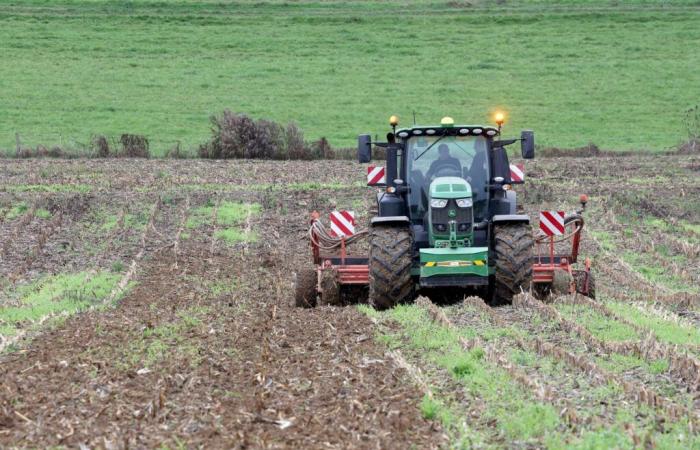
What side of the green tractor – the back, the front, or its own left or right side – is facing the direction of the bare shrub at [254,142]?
back

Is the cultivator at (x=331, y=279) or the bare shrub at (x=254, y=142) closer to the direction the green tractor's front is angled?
the cultivator

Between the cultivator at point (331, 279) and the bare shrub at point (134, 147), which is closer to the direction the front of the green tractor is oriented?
the cultivator

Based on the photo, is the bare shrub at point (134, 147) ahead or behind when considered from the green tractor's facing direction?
behind

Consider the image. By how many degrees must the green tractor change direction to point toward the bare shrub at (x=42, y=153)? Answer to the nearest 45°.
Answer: approximately 135° to its right

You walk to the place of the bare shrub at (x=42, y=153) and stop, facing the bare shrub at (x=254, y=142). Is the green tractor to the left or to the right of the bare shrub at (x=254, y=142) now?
right

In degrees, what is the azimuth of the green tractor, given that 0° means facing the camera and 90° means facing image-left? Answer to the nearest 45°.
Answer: approximately 0°

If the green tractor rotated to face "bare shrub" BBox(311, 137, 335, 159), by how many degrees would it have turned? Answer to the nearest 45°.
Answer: approximately 180°

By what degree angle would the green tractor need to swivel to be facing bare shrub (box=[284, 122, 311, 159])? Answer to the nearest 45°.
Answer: approximately 180°
